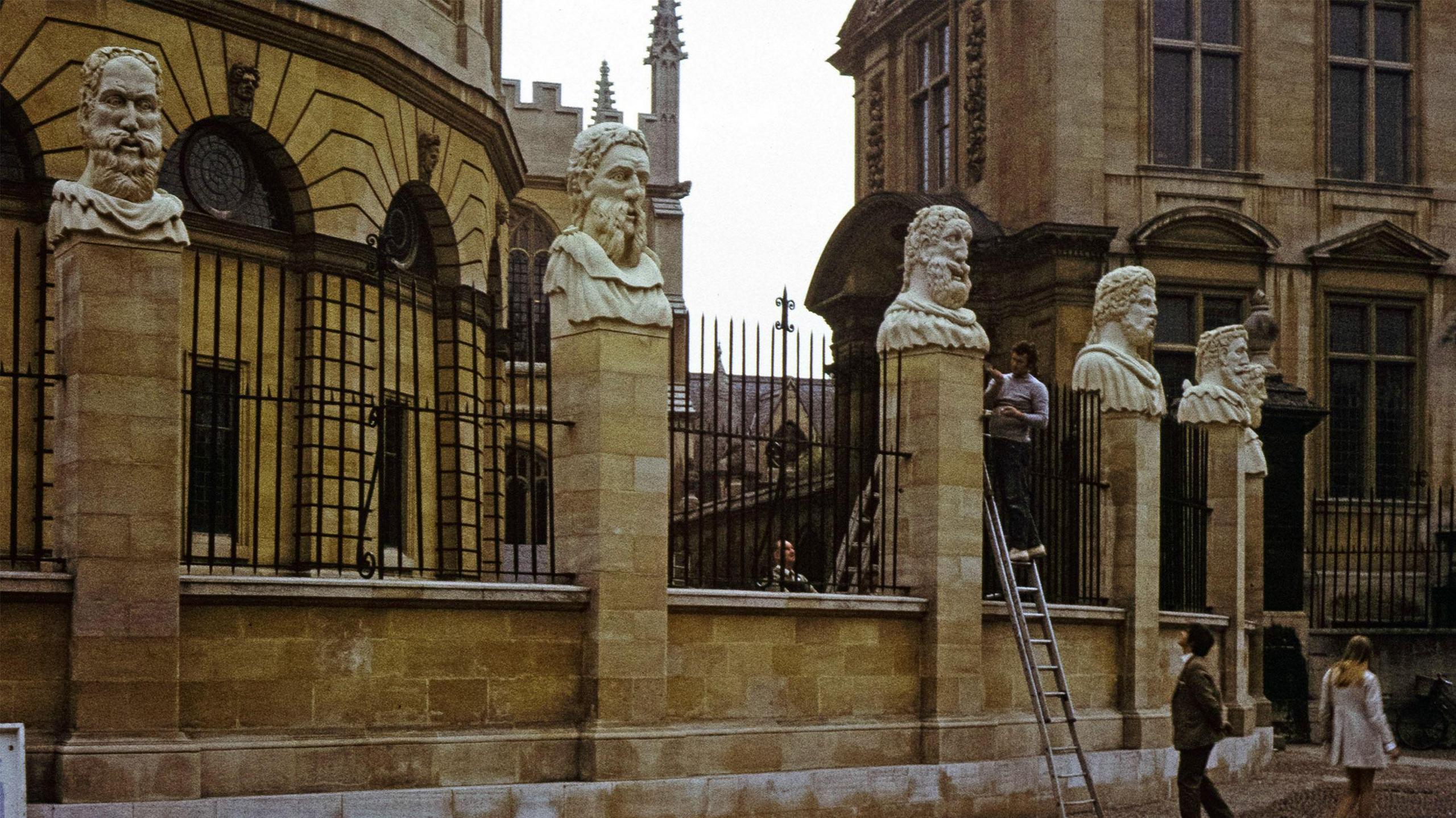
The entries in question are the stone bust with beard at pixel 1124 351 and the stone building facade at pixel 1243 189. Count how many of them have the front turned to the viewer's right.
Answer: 1

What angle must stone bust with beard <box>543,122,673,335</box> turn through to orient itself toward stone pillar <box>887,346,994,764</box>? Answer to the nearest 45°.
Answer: approximately 90° to its left

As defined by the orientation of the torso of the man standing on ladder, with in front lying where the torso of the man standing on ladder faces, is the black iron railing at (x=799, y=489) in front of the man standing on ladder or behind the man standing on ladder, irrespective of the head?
in front

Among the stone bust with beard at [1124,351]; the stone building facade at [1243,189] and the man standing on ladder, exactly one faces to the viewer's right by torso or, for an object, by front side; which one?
the stone bust with beard

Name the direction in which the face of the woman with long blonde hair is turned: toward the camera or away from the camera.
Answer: away from the camera

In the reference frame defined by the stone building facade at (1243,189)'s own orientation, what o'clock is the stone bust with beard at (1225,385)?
The stone bust with beard is roughly at 12 o'clock from the stone building facade.

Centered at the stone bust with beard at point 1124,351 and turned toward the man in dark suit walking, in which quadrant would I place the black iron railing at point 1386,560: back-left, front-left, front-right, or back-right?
back-left

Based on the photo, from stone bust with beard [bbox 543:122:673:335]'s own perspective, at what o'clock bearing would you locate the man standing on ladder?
The man standing on ladder is roughly at 9 o'clock from the stone bust with beard.

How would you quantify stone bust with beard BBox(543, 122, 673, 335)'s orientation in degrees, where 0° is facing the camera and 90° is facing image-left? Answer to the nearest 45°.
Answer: approximately 315°

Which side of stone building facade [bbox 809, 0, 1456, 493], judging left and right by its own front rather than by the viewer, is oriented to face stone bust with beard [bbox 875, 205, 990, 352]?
front

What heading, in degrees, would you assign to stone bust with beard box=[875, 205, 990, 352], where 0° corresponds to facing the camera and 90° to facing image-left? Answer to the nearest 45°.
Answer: approximately 315°
